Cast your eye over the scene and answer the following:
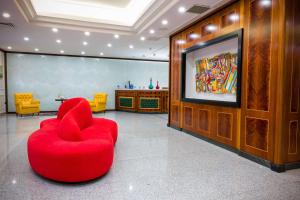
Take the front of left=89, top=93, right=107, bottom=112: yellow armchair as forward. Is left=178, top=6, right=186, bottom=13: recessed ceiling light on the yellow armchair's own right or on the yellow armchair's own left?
on the yellow armchair's own left

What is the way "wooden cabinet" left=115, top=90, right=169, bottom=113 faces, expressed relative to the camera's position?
facing the viewer

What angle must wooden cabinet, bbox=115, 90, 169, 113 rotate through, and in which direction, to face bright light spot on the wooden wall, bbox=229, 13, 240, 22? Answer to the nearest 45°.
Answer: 0° — it already faces it

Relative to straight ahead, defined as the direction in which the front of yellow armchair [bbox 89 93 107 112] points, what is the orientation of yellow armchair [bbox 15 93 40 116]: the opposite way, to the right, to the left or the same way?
to the left

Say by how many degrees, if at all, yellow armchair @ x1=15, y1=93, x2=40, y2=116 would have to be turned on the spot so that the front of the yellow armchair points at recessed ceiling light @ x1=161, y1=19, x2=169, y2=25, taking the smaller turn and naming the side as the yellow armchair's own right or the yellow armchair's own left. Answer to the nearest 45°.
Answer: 0° — it already faces it

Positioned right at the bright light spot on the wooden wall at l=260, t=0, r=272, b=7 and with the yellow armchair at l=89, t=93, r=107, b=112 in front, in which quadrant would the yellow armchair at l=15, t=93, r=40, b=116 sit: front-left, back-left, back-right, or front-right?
front-left

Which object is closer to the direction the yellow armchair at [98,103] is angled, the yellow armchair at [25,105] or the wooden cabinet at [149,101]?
the yellow armchair

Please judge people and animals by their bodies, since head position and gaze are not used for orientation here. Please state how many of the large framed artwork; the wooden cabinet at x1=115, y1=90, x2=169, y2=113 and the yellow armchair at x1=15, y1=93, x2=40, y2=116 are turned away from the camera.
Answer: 0

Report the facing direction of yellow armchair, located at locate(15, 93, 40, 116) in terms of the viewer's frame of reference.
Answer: facing the viewer and to the right of the viewer

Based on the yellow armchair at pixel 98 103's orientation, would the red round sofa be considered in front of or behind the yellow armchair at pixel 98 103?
in front

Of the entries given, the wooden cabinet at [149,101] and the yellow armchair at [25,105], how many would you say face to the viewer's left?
0

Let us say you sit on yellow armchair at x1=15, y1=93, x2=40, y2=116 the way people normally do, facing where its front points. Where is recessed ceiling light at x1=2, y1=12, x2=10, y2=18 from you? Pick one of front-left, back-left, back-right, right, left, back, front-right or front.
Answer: front-right

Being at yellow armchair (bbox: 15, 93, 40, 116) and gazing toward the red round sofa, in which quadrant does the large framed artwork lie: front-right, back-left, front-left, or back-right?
front-left

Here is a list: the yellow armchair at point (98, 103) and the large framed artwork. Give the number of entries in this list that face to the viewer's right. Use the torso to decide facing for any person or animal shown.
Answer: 0

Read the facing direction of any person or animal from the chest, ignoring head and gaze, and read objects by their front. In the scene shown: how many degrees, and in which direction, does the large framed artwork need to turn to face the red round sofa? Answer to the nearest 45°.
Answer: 0° — it already faces it

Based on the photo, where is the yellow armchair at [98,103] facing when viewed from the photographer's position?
facing the viewer and to the left of the viewer

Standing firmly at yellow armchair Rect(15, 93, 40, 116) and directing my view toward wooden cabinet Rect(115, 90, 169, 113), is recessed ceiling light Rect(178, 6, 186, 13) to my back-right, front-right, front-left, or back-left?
front-right
